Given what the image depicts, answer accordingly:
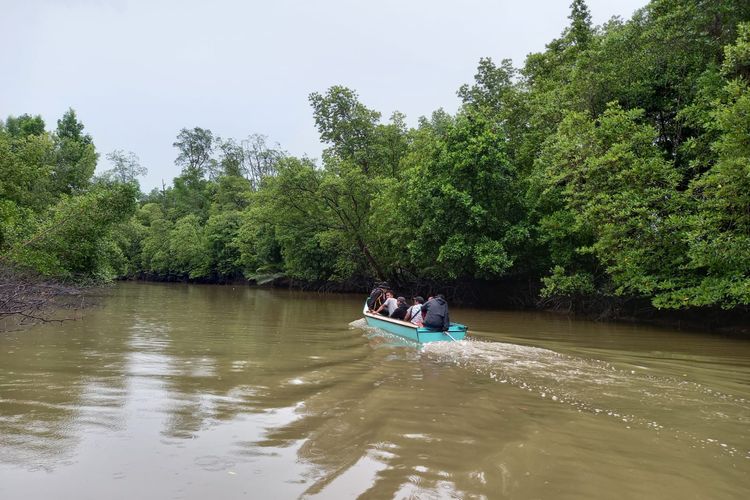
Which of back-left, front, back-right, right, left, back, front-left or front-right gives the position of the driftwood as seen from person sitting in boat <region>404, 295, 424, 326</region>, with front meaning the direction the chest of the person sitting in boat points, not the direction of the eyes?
front-left

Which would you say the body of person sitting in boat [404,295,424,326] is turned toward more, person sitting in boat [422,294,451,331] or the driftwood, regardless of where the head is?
the driftwood

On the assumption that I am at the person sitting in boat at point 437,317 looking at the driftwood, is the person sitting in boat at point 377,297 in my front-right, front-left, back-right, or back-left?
front-right

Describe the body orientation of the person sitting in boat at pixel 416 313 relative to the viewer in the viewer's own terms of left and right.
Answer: facing away from the viewer and to the left of the viewer

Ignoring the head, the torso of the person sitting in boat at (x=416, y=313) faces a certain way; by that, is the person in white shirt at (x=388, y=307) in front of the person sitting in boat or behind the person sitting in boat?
in front

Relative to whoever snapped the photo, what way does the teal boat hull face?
facing away from the viewer and to the left of the viewer

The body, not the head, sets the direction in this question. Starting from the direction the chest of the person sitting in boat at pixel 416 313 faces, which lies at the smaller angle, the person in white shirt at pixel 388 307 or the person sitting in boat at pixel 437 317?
the person in white shirt
